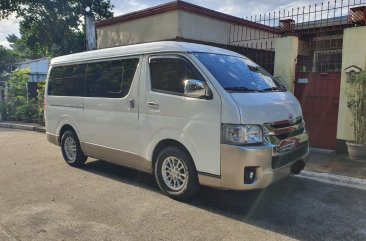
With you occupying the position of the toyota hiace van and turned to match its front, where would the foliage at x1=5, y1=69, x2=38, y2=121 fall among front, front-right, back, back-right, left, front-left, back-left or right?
back

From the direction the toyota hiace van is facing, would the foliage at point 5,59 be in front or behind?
behind

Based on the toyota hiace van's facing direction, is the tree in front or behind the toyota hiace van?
behind

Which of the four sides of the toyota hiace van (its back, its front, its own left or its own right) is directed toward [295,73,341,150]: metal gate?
left

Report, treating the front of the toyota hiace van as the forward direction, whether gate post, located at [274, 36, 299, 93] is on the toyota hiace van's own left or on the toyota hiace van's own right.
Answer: on the toyota hiace van's own left

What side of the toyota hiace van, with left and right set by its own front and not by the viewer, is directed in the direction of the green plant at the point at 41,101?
back

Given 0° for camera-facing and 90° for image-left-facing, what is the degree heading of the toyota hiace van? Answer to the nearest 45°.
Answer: approximately 315°

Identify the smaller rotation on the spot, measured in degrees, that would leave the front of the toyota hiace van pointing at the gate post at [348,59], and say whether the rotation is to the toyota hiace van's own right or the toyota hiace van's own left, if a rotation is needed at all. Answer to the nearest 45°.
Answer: approximately 90° to the toyota hiace van's own left
